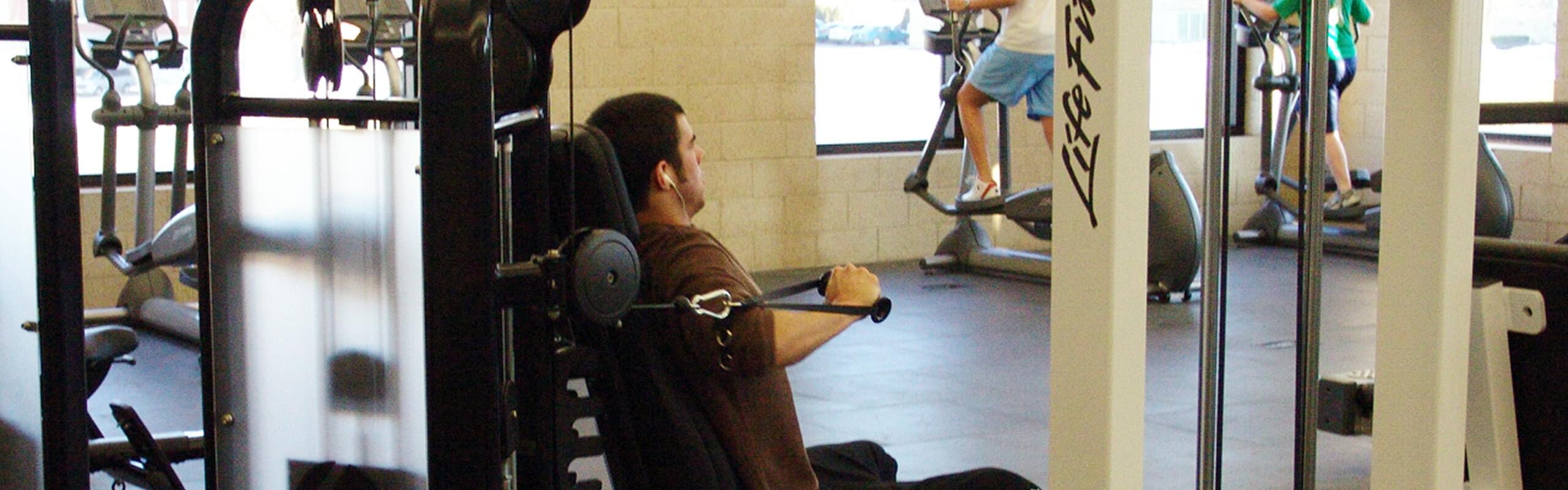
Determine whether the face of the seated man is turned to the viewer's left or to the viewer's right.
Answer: to the viewer's right

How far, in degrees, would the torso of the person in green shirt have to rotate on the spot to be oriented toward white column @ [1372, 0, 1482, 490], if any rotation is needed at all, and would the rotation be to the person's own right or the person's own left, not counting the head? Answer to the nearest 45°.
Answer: approximately 90° to the person's own left

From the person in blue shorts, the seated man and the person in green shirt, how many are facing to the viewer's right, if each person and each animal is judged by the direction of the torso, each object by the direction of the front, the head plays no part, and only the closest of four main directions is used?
1

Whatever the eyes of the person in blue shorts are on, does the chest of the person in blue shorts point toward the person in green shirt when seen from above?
no

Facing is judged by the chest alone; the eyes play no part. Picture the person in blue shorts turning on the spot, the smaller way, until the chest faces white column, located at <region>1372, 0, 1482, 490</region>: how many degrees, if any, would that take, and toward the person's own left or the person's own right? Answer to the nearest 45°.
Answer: approximately 90° to the person's own left

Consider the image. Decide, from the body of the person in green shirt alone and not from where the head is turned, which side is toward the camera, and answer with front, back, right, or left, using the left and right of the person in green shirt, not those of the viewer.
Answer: left

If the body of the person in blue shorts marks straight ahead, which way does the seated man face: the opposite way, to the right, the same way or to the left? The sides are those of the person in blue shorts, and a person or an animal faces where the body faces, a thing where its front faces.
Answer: the opposite way

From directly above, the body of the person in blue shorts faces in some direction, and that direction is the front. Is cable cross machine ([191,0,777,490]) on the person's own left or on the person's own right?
on the person's own left

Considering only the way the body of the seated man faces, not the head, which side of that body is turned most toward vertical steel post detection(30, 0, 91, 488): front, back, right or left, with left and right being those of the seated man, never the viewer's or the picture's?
back

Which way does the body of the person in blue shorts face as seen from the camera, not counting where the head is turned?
to the viewer's left

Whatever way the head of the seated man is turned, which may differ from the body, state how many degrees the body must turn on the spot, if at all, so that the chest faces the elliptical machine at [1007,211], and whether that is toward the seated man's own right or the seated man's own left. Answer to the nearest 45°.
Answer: approximately 90° to the seated man's own left

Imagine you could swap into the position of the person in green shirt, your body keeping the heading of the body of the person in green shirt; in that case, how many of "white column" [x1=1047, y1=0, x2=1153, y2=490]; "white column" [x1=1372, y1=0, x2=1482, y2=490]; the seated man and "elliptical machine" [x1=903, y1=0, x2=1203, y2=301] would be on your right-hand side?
0

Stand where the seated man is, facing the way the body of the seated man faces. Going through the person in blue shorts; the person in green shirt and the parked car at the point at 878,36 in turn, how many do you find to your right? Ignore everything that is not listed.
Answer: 0

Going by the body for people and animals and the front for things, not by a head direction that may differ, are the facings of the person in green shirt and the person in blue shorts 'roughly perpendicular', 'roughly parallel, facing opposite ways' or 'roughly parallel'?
roughly parallel

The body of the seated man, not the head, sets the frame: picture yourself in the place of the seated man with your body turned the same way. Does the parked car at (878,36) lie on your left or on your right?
on your left

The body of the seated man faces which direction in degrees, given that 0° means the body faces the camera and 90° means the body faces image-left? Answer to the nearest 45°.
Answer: approximately 270°
